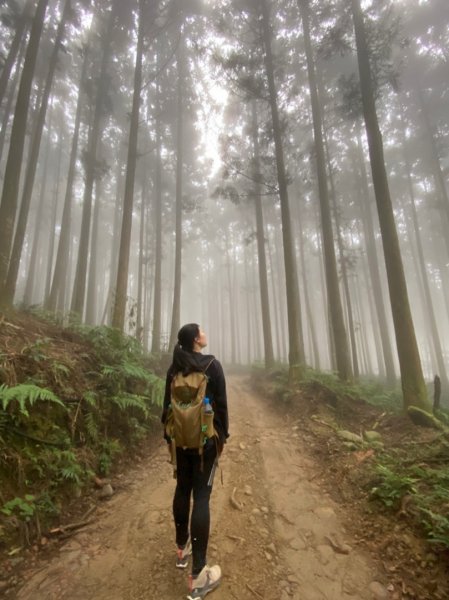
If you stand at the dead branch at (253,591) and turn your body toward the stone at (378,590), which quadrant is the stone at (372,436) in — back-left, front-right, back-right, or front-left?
front-left

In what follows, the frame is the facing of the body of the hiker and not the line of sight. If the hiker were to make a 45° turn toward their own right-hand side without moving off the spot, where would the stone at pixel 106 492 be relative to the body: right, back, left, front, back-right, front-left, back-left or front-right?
back-left

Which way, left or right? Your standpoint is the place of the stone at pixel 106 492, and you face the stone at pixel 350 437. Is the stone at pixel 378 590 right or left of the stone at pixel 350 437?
right

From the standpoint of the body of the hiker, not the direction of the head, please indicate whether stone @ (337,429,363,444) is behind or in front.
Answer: in front

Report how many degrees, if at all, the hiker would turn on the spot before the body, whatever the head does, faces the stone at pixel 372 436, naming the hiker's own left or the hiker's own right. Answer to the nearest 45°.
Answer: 0° — they already face it

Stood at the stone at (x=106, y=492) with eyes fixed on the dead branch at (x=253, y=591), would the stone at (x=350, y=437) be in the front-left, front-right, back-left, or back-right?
front-left

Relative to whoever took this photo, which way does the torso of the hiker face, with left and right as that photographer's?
facing away from the viewer and to the right of the viewer

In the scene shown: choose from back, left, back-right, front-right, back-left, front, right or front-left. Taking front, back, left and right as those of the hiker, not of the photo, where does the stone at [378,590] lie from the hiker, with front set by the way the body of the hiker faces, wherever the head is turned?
front-right

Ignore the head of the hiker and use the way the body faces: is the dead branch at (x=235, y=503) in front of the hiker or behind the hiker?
in front
